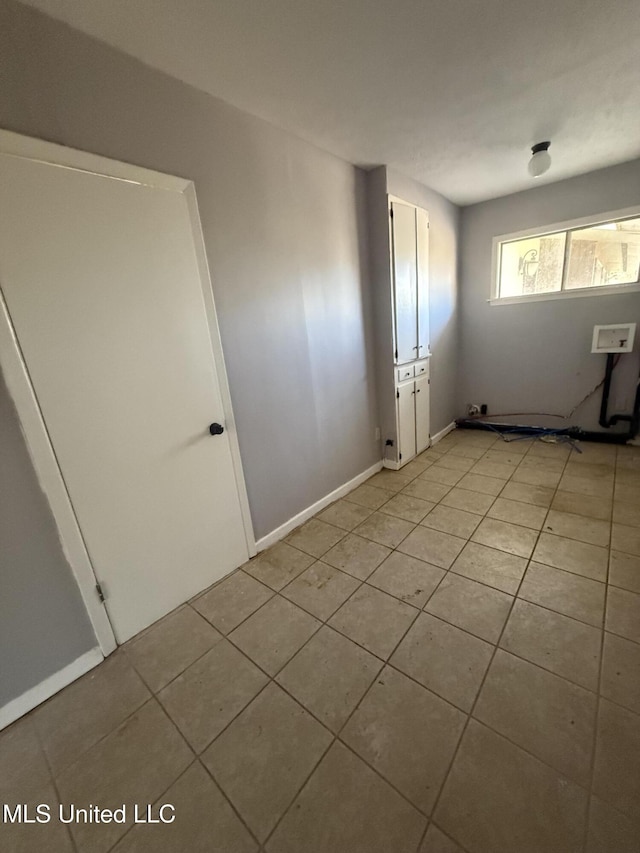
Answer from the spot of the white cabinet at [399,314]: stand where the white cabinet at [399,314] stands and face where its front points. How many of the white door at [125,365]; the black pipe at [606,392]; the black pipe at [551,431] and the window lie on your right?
1

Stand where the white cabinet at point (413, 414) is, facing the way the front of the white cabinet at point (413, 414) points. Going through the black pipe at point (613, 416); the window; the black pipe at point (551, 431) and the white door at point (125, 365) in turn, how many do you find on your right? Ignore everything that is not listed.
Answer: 1

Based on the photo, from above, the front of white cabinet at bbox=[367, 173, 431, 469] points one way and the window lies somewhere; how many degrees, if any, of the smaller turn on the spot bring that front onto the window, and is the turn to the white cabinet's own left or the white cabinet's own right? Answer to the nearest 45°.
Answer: approximately 90° to the white cabinet's own left

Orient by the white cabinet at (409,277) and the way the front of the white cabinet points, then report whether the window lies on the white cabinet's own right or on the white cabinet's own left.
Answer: on the white cabinet's own left

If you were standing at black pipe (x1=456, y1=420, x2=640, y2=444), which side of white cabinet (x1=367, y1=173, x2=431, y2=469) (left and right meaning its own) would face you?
left

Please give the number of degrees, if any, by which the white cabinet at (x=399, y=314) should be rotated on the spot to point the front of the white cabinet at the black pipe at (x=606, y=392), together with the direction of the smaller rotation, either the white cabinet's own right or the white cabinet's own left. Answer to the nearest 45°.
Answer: approximately 45° to the white cabinet's own left

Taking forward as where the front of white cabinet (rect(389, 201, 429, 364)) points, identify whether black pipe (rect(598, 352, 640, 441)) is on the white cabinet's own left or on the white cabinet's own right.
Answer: on the white cabinet's own left

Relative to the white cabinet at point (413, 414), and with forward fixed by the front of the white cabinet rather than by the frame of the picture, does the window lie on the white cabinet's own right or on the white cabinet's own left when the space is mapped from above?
on the white cabinet's own left

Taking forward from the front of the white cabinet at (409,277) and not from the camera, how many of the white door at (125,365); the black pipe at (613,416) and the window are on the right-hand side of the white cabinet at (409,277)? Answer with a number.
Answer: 1

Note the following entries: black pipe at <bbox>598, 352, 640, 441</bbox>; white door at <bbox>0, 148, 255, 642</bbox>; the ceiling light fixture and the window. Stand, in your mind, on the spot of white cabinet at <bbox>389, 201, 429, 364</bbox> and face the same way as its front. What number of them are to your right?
1

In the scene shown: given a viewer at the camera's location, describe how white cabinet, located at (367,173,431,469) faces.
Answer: facing the viewer and to the right of the viewer
